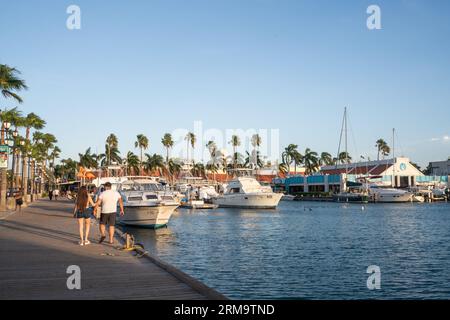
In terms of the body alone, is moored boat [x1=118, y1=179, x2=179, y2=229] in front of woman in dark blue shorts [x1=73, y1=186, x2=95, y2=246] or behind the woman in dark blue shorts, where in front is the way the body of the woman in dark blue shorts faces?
in front

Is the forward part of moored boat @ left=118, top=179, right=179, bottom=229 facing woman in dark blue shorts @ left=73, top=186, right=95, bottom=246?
no

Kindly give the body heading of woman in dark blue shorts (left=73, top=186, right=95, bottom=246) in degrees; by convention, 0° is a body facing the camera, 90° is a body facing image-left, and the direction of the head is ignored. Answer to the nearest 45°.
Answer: approximately 180°

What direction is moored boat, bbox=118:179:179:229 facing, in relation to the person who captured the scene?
facing the viewer and to the right of the viewer

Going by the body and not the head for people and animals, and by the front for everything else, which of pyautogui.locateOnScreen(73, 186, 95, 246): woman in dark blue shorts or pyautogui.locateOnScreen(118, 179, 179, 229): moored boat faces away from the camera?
the woman in dark blue shorts

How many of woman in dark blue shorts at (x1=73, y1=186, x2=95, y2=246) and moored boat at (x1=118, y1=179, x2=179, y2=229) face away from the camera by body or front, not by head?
1
